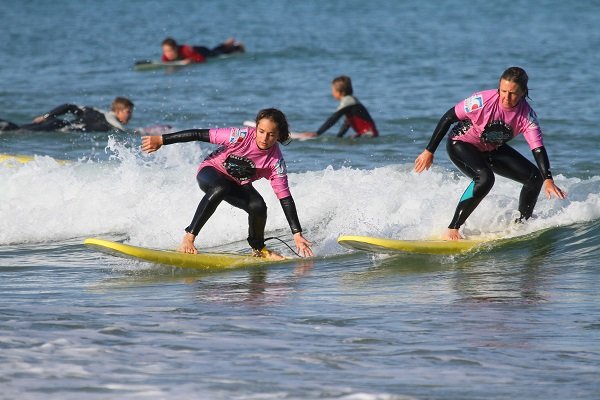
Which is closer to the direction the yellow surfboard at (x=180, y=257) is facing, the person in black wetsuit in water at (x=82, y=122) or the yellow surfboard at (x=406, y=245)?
the person in black wetsuit in water

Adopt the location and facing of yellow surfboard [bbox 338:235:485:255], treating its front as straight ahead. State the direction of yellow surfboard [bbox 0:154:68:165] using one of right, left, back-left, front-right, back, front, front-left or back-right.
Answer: front-right

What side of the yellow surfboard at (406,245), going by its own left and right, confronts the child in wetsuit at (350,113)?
right

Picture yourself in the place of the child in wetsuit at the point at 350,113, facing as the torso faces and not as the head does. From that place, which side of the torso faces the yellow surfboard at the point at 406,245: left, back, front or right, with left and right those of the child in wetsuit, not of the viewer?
left

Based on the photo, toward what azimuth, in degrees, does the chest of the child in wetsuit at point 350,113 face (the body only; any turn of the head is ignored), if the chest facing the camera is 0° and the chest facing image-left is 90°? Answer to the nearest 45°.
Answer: approximately 90°

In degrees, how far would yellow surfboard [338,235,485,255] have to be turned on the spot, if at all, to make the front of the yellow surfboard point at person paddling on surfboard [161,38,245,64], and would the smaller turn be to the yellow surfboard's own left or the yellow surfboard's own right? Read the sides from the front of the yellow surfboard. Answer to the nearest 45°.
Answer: approximately 90° to the yellow surfboard's own right

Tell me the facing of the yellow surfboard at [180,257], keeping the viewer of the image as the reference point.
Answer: facing to the left of the viewer

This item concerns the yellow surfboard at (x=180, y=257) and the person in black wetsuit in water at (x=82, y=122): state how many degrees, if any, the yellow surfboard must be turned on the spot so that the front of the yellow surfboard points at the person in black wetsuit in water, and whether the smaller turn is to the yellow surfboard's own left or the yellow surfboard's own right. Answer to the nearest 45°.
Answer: approximately 90° to the yellow surfboard's own right

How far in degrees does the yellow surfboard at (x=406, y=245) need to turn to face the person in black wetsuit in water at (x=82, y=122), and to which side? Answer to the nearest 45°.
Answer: approximately 45° to its right

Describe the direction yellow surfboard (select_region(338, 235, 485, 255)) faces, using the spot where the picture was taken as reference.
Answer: facing to the left of the viewer

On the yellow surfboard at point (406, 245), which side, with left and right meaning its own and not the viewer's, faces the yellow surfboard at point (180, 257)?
front

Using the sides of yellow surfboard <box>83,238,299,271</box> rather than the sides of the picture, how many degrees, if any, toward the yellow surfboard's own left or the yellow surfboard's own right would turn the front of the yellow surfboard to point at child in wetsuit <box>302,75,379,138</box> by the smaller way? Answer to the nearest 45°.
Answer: approximately 90° to the yellow surfboard's own right
